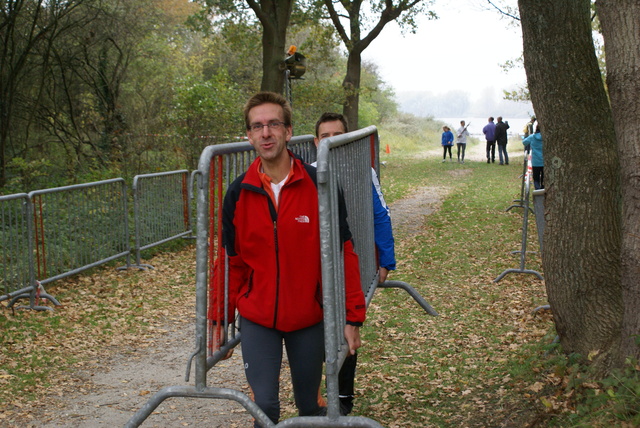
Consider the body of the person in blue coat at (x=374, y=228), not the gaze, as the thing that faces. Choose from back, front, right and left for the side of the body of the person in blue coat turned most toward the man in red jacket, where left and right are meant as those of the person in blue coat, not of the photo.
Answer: front

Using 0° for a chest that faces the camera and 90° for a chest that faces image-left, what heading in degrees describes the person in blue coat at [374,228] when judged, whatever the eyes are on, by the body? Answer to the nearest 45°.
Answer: approximately 0°

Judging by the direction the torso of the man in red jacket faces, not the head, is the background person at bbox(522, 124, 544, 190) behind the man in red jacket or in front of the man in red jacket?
behind

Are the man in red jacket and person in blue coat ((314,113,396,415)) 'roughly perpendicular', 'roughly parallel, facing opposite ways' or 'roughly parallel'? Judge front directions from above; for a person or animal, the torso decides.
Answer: roughly parallel

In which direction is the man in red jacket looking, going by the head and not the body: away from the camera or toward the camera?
toward the camera

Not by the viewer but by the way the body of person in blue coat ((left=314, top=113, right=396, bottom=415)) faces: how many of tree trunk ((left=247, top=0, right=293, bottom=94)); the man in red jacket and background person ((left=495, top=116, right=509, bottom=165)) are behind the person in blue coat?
2

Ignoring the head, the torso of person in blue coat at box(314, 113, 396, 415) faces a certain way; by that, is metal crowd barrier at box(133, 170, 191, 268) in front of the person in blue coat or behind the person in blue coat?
behind

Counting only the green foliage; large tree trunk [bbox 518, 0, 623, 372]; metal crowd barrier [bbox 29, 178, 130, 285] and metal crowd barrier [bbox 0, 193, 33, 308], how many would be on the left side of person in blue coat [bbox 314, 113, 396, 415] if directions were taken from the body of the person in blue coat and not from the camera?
1

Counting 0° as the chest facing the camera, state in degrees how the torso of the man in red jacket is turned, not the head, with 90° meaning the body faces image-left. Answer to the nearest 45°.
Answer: approximately 0°

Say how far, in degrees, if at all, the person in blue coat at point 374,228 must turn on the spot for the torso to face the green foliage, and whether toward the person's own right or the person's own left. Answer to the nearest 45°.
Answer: approximately 135° to the person's own right

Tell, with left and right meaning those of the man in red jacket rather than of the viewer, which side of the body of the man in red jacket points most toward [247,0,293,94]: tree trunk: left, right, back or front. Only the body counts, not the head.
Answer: back

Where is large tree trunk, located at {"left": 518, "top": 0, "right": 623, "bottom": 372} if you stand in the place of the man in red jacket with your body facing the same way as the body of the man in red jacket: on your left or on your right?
on your left

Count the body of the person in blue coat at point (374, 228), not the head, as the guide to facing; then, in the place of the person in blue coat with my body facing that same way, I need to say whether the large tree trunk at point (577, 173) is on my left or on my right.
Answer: on my left

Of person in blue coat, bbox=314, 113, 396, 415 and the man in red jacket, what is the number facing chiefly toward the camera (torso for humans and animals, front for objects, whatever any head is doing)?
2

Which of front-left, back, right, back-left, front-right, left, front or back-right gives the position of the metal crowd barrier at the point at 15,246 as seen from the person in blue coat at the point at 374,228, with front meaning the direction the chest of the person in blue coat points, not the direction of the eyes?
back-right

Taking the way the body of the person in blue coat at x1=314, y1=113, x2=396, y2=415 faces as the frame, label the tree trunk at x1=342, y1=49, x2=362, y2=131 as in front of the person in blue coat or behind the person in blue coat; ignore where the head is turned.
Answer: behind
